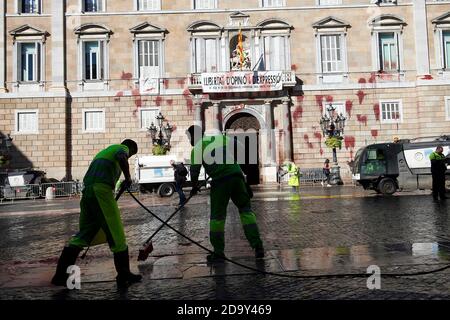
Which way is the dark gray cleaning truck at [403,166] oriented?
to the viewer's left

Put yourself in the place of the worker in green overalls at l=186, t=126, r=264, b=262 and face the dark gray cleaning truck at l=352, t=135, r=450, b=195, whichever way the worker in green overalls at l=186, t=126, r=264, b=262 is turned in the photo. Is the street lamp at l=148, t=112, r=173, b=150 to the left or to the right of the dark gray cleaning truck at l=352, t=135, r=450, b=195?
left

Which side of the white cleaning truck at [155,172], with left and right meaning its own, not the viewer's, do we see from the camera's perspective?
right

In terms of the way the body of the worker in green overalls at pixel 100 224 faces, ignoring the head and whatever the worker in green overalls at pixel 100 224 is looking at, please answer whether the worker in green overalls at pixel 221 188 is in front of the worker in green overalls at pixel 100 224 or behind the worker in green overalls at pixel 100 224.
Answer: in front

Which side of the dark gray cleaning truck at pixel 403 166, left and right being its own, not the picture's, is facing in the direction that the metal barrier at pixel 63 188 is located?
front

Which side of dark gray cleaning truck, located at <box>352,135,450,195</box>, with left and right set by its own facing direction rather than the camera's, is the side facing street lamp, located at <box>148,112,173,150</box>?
front
